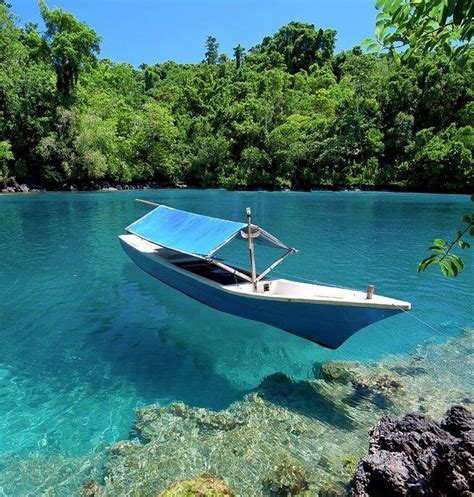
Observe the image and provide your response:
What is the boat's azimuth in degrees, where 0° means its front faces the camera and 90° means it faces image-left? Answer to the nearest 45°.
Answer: approximately 315°

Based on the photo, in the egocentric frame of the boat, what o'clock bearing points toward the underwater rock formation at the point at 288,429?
The underwater rock formation is roughly at 1 o'clock from the boat.

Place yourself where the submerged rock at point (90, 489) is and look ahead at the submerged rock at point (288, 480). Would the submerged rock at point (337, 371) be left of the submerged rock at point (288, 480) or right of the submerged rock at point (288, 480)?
left

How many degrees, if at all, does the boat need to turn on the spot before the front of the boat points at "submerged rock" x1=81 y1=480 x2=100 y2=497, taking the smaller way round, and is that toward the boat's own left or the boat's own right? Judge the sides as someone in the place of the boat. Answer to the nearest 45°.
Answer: approximately 45° to the boat's own right

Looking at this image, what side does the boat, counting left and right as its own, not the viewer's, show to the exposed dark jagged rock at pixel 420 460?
front

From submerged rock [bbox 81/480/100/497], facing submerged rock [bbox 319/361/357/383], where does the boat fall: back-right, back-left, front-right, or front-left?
front-left

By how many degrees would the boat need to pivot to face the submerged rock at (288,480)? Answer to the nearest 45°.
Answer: approximately 45° to its right

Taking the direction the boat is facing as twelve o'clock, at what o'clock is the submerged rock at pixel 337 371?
The submerged rock is roughly at 12 o'clock from the boat.
